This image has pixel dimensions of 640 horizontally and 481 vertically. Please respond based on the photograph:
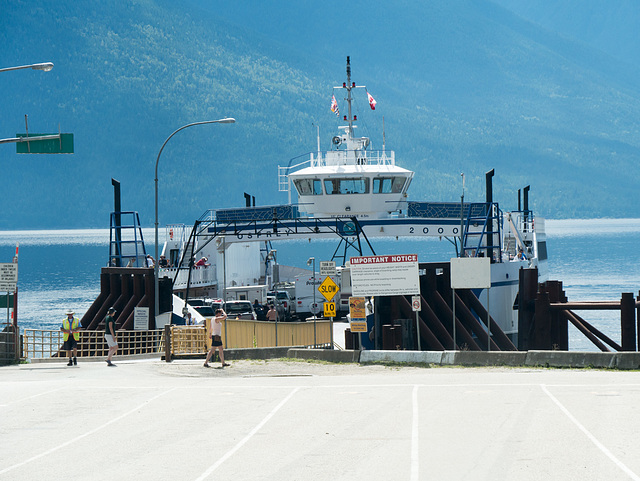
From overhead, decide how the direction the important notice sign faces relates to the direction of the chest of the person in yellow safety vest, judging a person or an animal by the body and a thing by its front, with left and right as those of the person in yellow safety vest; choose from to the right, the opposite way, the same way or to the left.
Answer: the same way

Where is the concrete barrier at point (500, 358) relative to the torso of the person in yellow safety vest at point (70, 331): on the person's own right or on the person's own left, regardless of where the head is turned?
on the person's own left

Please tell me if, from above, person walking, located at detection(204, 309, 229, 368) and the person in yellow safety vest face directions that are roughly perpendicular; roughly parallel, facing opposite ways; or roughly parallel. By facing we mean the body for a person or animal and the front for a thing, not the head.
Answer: roughly perpendicular

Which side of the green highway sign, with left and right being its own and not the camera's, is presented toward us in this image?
back

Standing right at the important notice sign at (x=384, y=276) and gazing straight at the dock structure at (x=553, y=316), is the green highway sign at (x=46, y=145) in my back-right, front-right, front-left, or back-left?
back-left

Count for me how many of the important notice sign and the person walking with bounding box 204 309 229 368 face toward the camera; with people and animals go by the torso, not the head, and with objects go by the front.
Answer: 1

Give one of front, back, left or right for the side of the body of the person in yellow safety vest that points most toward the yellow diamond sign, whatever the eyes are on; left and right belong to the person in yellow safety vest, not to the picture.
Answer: left

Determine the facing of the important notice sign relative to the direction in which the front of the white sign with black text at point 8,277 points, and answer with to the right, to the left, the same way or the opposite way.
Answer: the same way

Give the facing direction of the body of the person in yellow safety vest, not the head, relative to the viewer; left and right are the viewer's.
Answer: facing the viewer

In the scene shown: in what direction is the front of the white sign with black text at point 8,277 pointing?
toward the camera

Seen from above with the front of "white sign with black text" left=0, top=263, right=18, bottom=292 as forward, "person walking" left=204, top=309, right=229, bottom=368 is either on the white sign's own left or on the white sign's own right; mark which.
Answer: on the white sign's own left

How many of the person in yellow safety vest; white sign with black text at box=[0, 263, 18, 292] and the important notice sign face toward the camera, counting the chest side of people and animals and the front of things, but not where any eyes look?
3

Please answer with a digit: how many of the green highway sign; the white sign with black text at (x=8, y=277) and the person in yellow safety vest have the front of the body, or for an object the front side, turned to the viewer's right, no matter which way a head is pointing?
0
